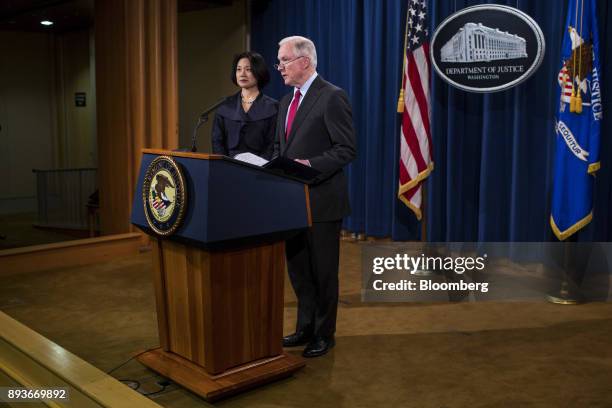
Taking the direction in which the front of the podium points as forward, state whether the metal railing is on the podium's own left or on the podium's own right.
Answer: on the podium's own right

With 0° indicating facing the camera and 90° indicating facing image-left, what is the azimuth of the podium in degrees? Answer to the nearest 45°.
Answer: approximately 45°

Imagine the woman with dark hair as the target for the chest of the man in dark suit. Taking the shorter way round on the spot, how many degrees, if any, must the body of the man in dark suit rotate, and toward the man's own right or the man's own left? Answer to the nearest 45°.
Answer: approximately 90° to the man's own right

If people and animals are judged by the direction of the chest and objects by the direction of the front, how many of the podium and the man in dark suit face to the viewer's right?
0

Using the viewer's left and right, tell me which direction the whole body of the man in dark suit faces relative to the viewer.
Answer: facing the viewer and to the left of the viewer

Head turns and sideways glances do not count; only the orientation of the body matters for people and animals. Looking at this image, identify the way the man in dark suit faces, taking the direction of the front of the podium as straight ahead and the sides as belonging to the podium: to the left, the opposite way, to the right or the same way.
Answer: the same way

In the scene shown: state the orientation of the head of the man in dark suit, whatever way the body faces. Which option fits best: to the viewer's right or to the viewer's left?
to the viewer's left

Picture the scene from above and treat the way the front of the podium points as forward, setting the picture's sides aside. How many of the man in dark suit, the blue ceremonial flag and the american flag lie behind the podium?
3

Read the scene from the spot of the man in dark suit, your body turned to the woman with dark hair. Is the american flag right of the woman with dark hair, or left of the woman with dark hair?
right

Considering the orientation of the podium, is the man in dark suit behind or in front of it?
behind

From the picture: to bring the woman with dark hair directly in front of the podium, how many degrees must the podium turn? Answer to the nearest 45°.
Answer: approximately 135° to its right

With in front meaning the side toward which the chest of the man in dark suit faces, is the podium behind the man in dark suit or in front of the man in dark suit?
in front

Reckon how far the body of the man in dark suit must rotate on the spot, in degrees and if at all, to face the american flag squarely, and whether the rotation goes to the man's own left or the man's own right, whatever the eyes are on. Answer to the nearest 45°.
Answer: approximately 135° to the man's own right
